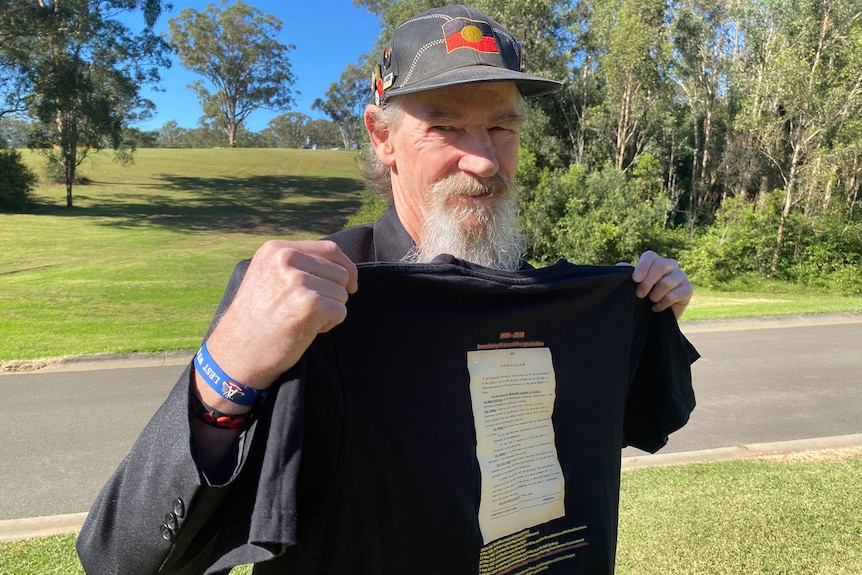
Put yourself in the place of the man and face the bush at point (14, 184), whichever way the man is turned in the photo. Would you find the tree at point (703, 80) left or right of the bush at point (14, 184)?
right

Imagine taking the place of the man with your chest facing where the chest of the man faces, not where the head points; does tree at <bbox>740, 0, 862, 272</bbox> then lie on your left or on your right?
on your left

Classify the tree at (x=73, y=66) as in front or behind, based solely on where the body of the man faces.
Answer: behind

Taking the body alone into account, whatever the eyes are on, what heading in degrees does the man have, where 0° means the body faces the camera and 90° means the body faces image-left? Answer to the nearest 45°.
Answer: approximately 315°

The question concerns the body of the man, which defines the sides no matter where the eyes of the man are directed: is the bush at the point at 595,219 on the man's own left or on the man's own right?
on the man's own left

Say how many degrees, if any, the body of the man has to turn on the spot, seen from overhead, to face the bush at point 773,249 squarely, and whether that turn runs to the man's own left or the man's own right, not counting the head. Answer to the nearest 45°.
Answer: approximately 90° to the man's own left

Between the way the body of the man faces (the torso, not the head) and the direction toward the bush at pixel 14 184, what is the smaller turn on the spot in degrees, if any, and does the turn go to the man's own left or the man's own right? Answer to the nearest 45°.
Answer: approximately 180°

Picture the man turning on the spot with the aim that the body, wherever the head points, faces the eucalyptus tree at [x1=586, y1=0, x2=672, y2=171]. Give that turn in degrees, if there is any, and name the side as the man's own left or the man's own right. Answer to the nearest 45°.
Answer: approximately 135° to the man's own left

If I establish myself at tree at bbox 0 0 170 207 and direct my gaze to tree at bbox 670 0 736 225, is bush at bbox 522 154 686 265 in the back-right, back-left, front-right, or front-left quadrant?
front-right
